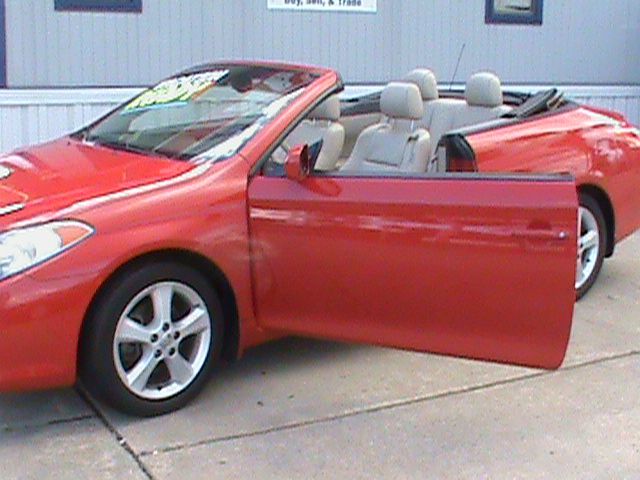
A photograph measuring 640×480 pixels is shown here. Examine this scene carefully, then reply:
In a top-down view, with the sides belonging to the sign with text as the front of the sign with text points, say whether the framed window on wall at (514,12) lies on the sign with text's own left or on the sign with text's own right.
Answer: on the sign with text's own left

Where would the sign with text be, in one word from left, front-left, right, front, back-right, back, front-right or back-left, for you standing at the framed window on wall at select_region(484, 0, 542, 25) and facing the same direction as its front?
front-right

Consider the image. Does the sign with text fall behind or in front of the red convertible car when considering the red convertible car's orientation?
behind

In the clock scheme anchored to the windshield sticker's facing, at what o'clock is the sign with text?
The sign with text is roughly at 5 o'clock from the windshield sticker.

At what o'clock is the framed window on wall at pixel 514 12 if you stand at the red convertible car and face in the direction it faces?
The framed window on wall is roughly at 5 o'clock from the red convertible car.

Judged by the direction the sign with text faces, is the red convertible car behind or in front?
in front

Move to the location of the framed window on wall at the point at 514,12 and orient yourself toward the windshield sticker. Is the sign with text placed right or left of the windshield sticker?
right

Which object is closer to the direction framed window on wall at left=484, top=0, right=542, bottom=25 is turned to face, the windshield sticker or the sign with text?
the windshield sticker

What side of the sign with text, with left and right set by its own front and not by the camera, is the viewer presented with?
front

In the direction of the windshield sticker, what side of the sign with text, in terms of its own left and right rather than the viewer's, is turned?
front

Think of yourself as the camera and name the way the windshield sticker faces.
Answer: facing the viewer and to the left of the viewer

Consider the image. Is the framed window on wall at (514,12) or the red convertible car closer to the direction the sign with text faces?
the red convertible car

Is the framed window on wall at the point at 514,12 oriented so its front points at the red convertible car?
yes

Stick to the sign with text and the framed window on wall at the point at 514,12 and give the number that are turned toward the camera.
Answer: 2
